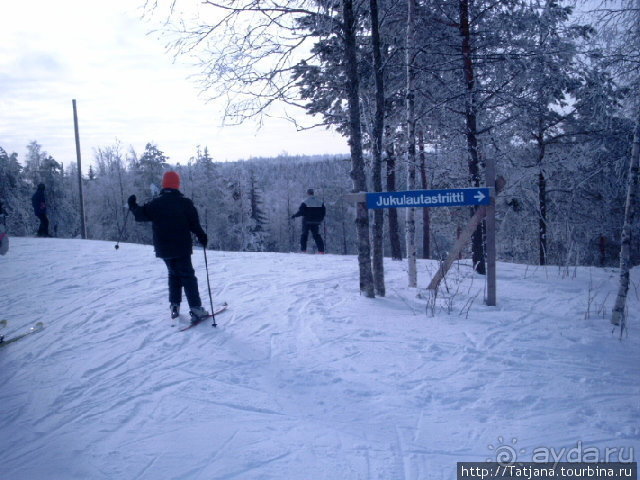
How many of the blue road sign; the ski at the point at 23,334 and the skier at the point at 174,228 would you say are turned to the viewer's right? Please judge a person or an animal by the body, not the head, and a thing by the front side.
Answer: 1

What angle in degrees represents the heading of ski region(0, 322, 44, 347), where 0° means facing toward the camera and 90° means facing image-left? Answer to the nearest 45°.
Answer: approximately 270°

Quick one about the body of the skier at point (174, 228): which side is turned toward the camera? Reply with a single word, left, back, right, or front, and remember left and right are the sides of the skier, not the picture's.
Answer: back

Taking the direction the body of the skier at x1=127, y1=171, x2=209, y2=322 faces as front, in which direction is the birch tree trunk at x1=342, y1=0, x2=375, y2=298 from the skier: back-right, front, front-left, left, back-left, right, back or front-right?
right

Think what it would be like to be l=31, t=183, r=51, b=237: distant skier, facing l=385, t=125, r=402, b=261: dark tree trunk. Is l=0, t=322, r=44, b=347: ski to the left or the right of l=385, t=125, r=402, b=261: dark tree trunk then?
right

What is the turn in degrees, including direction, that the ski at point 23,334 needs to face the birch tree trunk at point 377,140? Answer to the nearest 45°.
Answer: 0° — it already faces it

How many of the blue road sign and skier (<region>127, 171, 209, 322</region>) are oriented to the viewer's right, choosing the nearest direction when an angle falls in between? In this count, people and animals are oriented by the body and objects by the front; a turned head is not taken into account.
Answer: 0

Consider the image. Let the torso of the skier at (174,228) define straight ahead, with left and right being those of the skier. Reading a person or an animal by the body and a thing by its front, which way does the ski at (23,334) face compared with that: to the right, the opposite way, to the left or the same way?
to the right

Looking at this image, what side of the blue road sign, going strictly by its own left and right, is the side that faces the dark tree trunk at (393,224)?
back

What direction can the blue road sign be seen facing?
toward the camera

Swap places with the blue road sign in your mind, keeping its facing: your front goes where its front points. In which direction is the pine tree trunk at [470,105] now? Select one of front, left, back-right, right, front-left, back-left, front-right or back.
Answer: back

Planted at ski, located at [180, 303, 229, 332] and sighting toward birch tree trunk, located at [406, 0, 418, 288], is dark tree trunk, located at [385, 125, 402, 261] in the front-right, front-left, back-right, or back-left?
front-left

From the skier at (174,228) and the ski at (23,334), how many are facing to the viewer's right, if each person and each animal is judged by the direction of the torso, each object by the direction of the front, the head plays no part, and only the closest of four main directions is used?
1
